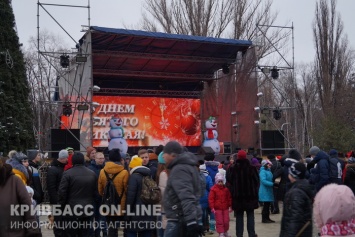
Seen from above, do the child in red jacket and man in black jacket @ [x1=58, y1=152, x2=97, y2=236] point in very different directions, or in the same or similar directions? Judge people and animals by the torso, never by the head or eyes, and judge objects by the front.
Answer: very different directions

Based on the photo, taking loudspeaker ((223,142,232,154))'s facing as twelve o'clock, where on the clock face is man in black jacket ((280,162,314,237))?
The man in black jacket is roughly at 12 o'clock from the loudspeaker.

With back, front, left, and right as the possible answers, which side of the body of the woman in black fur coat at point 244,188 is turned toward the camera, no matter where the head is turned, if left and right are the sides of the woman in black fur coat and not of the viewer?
back

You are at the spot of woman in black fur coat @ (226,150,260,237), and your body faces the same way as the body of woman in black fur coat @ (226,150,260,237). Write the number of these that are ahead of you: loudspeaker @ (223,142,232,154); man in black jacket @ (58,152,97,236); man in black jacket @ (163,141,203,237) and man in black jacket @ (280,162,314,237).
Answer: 1

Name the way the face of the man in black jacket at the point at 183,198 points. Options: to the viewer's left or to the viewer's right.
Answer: to the viewer's left

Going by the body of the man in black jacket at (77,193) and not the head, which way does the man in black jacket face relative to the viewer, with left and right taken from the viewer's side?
facing away from the viewer

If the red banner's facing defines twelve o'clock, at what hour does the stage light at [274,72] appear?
The stage light is roughly at 10 o'clock from the red banner.

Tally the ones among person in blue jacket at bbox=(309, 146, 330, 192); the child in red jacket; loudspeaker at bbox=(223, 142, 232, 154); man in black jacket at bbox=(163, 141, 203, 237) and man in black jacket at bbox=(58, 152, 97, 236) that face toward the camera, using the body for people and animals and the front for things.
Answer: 2

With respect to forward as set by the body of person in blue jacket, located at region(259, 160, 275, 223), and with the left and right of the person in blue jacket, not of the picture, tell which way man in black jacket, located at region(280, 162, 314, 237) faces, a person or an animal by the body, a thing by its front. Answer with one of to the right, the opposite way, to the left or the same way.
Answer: the opposite way

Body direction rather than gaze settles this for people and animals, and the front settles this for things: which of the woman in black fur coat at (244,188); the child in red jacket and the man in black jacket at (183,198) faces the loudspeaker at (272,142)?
the woman in black fur coat at (244,188)

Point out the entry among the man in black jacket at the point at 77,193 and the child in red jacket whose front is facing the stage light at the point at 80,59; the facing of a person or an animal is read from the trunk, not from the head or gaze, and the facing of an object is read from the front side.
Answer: the man in black jacket

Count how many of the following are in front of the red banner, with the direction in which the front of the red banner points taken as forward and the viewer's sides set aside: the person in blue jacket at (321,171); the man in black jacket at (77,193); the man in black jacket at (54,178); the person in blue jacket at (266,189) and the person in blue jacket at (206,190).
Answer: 5

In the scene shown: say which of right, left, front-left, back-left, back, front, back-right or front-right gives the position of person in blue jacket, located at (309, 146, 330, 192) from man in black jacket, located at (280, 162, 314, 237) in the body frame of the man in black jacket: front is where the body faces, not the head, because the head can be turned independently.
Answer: right
